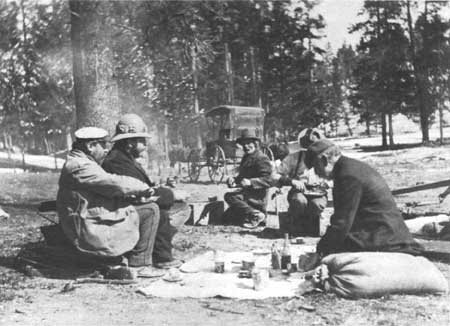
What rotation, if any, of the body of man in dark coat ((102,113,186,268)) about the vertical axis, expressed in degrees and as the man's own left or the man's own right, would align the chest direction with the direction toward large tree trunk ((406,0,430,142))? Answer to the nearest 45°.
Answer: approximately 45° to the man's own left

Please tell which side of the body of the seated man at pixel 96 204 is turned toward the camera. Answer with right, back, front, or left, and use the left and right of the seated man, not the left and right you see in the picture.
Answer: right

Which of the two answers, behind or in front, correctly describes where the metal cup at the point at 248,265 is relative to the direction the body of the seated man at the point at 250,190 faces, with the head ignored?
in front

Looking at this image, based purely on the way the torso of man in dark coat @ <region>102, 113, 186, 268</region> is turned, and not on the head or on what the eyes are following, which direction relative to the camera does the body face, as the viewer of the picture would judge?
to the viewer's right

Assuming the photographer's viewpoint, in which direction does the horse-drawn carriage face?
facing the viewer and to the left of the viewer

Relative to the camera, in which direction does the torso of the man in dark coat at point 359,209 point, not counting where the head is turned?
to the viewer's left

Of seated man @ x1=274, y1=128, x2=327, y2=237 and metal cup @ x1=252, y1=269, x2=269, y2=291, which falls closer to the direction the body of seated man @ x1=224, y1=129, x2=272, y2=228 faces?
the metal cup

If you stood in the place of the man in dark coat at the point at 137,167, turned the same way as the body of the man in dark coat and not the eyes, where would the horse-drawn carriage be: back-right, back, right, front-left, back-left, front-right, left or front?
left

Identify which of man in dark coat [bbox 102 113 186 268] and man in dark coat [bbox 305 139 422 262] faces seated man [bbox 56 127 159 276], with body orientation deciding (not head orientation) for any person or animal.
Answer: man in dark coat [bbox 305 139 422 262]

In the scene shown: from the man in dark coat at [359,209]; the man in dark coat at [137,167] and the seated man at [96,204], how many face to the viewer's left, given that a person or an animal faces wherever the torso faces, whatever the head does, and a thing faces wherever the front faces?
1

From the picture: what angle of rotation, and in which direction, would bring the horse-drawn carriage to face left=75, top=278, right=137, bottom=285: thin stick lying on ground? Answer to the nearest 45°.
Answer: approximately 45° to its left

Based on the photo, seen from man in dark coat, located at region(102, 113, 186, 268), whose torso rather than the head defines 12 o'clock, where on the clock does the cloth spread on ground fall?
The cloth spread on ground is roughly at 2 o'clock from the man in dark coat.

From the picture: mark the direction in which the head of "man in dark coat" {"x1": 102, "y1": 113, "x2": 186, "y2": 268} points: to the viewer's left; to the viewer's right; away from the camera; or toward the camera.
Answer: to the viewer's right

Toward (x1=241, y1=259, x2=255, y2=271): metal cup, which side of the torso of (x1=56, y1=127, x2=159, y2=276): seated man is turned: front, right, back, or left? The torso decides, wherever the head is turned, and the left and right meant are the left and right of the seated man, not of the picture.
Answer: front

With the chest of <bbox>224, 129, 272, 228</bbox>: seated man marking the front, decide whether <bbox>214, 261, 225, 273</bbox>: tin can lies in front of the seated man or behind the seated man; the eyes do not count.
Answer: in front

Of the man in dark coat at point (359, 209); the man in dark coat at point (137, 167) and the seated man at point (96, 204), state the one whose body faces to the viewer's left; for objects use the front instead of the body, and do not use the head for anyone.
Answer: the man in dark coat at point (359, 209)
